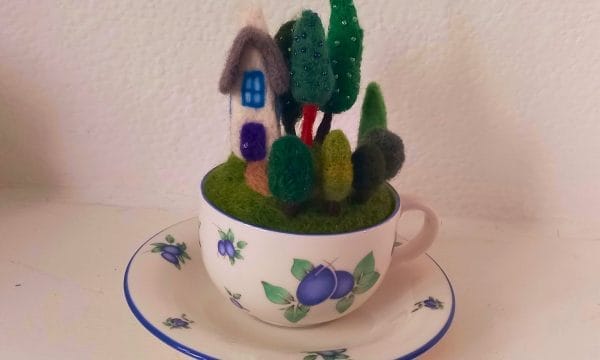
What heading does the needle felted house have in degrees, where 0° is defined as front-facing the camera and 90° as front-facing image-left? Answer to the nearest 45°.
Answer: approximately 0°
